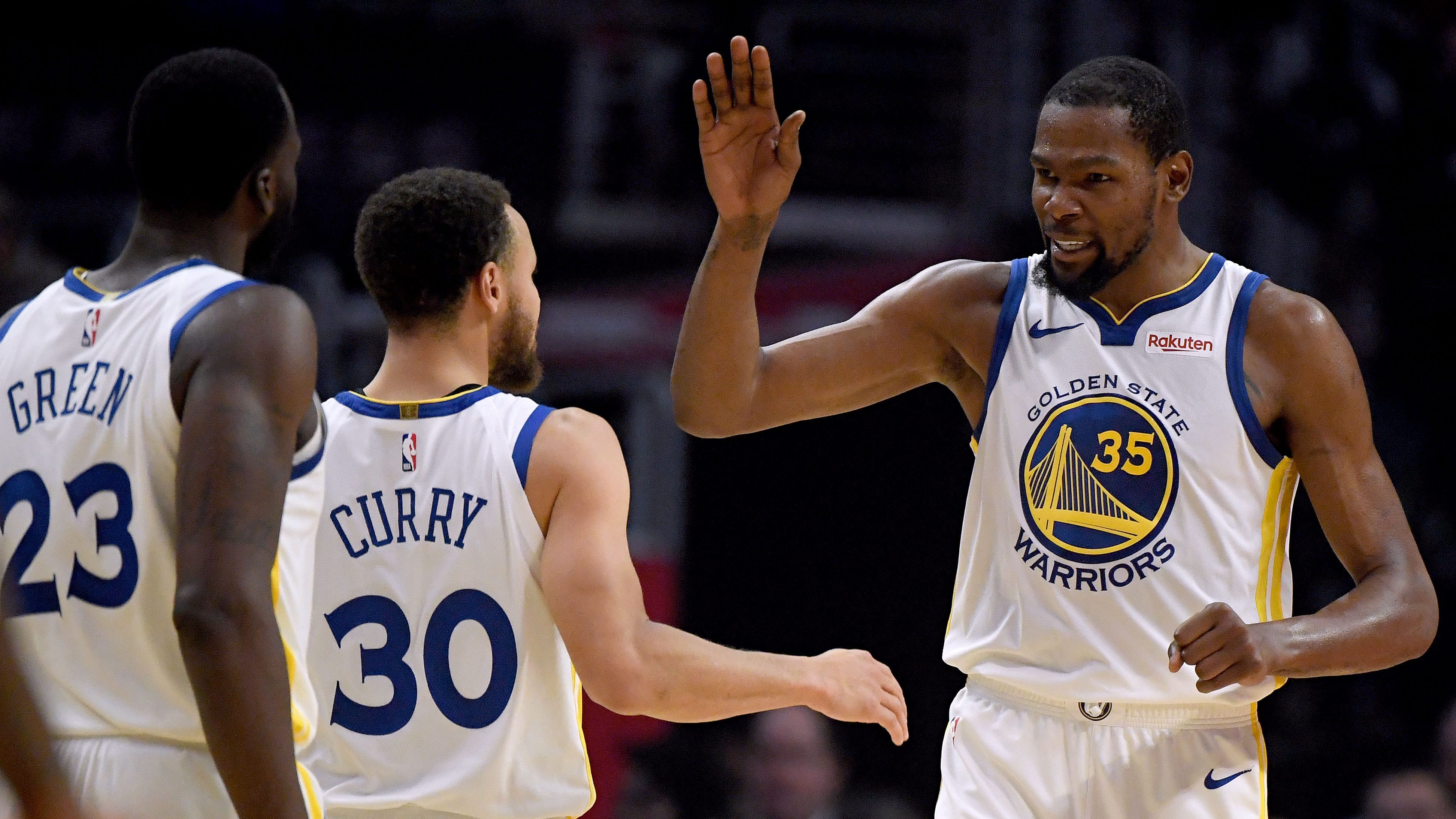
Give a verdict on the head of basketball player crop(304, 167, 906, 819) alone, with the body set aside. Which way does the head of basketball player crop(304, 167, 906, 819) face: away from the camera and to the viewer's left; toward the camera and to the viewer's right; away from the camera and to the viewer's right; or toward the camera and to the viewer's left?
away from the camera and to the viewer's right

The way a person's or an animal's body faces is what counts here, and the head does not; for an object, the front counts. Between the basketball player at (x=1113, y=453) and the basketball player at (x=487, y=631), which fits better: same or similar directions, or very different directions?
very different directions

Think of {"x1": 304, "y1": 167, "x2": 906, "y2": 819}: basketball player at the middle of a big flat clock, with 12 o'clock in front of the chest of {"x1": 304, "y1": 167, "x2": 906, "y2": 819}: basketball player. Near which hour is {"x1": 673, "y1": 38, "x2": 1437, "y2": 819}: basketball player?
{"x1": 673, "y1": 38, "x2": 1437, "y2": 819}: basketball player is roughly at 1 o'clock from {"x1": 304, "y1": 167, "x2": 906, "y2": 819}: basketball player.

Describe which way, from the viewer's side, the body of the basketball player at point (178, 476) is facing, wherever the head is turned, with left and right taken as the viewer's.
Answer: facing away from the viewer and to the right of the viewer

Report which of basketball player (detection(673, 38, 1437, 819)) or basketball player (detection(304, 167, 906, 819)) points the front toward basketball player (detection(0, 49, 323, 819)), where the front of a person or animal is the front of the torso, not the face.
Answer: basketball player (detection(673, 38, 1437, 819))

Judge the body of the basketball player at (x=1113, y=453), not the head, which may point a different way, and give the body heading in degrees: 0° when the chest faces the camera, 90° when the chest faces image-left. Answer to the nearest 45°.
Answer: approximately 45°

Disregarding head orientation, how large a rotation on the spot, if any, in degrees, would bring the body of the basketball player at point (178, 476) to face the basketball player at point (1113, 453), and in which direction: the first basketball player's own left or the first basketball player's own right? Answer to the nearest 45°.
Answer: approximately 45° to the first basketball player's own right

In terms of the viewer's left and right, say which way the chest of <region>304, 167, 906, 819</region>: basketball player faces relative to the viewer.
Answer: facing away from the viewer and to the right of the viewer

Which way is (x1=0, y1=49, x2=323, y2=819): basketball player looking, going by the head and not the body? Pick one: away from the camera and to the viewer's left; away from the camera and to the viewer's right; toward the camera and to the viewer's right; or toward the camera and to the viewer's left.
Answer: away from the camera and to the viewer's right
